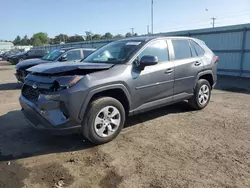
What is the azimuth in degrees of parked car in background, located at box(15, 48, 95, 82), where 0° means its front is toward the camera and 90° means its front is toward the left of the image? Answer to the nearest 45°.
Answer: approximately 45°

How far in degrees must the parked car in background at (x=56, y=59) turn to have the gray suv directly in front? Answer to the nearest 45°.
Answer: approximately 45° to its left

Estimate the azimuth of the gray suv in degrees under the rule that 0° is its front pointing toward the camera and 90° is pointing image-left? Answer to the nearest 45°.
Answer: approximately 45°

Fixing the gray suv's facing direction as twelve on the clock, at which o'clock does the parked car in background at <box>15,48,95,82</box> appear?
The parked car in background is roughly at 4 o'clock from the gray suv.
